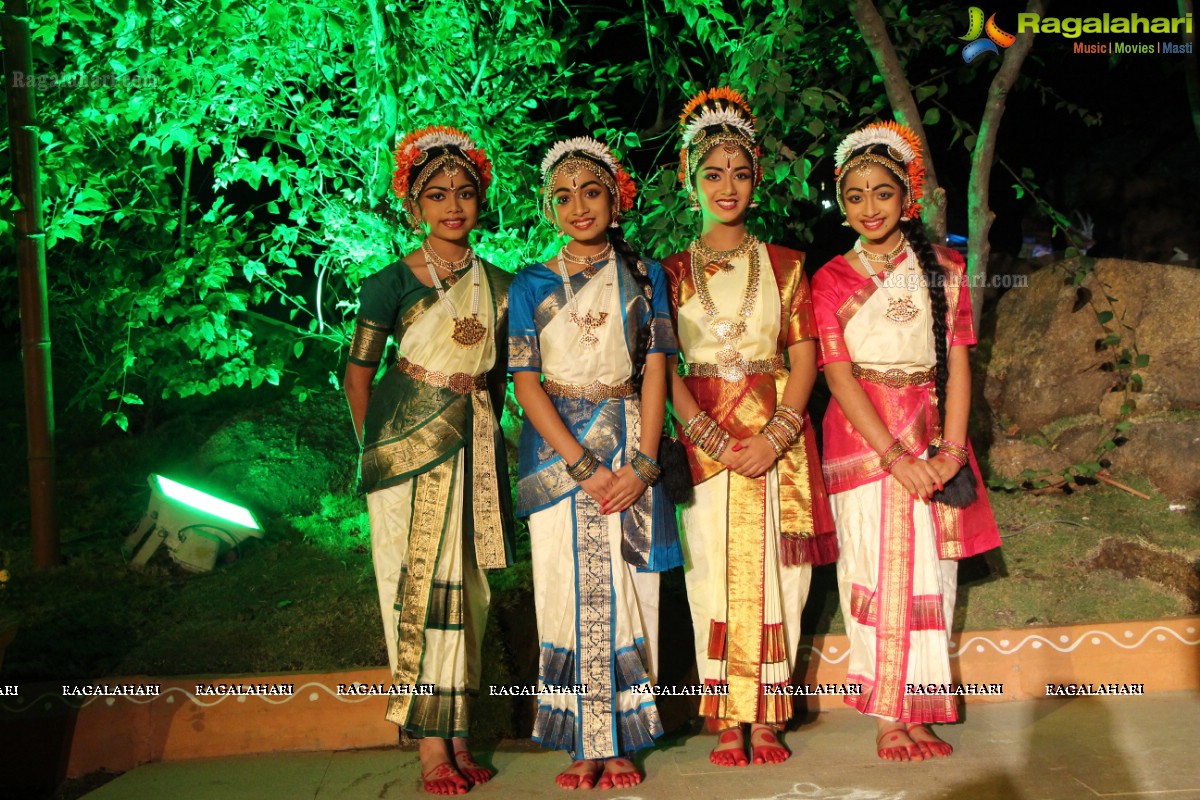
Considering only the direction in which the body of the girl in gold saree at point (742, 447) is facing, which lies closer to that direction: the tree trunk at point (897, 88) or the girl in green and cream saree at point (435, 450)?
the girl in green and cream saree

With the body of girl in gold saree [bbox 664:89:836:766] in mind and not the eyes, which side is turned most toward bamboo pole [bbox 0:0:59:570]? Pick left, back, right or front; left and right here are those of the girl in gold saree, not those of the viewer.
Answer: right

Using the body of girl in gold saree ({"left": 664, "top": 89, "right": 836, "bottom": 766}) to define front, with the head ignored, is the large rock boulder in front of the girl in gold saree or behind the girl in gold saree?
behind

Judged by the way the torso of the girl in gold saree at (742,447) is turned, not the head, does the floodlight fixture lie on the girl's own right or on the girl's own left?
on the girl's own right

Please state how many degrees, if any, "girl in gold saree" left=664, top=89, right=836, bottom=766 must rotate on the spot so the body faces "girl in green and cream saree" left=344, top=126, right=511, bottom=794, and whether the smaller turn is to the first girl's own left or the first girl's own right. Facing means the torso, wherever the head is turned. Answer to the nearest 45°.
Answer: approximately 90° to the first girl's own right

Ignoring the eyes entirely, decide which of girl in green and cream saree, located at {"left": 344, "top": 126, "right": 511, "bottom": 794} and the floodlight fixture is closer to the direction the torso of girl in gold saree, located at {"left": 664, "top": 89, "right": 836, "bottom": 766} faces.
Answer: the girl in green and cream saree

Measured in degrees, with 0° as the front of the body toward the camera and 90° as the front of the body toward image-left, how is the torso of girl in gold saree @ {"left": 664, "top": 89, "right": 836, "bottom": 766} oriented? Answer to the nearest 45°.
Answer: approximately 0°

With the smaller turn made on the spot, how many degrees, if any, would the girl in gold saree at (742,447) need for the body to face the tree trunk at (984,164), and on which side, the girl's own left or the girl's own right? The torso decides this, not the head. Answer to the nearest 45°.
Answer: approximately 135° to the girl's own left
